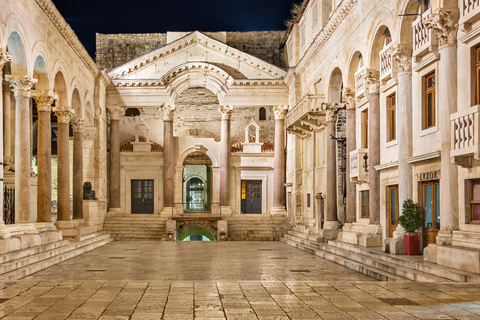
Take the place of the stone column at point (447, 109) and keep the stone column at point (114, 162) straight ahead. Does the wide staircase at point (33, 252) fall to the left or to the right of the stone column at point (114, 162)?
left

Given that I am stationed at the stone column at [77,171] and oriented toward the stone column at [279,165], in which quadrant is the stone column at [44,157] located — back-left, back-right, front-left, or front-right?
back-right

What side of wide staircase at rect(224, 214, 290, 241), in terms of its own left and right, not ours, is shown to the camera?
front

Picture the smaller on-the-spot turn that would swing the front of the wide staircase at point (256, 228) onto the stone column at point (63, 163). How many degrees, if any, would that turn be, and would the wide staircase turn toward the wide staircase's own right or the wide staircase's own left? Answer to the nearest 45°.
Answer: approximately 45° to the wide staircase's own right

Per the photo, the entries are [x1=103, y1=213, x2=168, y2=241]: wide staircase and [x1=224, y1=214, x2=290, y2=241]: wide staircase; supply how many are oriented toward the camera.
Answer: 2

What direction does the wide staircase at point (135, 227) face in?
toward the camera

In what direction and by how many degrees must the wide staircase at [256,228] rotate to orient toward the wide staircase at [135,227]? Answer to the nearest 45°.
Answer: approximately 90° to its right
